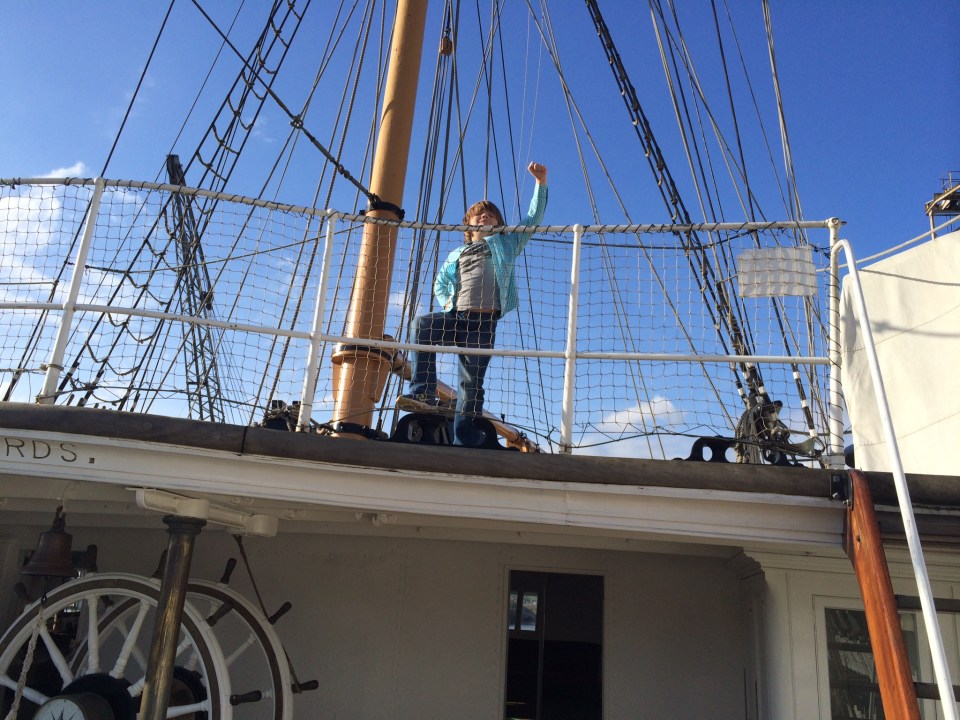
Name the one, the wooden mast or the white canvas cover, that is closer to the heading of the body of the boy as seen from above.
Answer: the white canvas cover

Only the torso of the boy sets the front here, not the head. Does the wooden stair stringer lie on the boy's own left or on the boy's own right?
on the boy's own left

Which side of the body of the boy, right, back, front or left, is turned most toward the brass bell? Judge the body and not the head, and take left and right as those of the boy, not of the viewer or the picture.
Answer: right

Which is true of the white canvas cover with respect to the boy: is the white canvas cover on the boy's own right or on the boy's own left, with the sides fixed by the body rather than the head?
on the boy's own left

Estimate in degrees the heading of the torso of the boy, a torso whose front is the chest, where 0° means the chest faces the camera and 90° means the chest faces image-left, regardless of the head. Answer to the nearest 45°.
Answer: approximately 0°
